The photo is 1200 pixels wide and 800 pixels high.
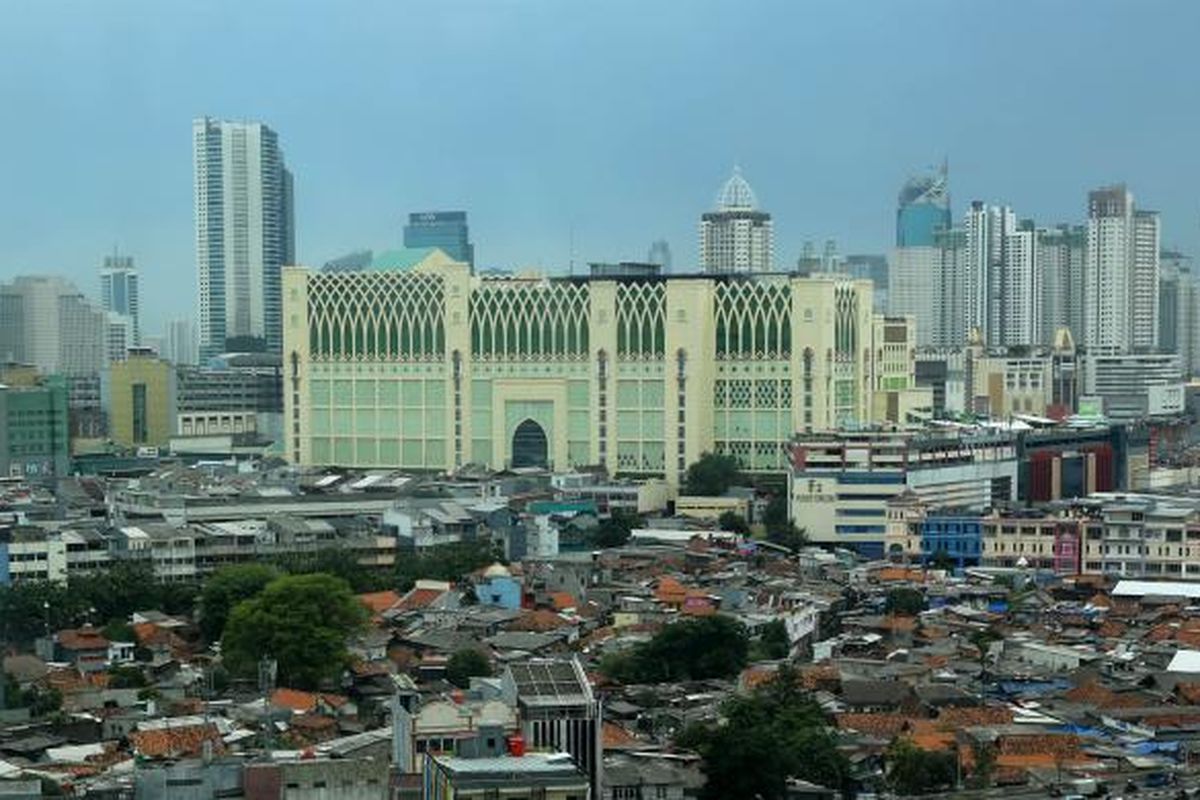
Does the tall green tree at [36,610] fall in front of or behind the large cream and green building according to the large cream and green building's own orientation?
in front

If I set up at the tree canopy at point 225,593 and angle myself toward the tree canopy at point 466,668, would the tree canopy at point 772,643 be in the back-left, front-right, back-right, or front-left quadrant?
front-left

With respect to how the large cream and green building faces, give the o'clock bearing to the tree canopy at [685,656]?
The tree canopy is roughly at 12 o'clock from the large cream and green building.

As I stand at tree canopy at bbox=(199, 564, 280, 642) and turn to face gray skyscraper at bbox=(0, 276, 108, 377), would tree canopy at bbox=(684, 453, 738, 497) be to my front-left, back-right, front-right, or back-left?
front-right

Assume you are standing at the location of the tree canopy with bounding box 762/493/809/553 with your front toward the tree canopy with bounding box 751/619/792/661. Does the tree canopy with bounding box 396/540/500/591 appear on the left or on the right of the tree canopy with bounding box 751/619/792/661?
right

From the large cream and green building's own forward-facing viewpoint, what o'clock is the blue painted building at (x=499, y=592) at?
The blue painted building is roughly at 12 o'clock from the large cream and green building.

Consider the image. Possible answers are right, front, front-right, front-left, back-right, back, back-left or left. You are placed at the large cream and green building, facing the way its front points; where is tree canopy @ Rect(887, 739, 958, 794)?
front

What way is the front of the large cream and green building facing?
toward the camera

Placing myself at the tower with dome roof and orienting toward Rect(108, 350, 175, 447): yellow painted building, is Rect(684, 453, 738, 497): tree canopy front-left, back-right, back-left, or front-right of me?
front-left

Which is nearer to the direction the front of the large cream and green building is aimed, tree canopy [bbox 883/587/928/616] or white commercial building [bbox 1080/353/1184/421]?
the tree canopy

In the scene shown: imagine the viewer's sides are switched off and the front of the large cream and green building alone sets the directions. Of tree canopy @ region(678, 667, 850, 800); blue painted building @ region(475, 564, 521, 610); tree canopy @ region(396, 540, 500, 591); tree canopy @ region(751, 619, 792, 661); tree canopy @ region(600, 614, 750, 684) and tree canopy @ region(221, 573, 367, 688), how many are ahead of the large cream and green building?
6

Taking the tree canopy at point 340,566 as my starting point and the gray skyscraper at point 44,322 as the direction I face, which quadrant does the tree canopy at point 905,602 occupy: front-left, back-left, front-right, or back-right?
back-right

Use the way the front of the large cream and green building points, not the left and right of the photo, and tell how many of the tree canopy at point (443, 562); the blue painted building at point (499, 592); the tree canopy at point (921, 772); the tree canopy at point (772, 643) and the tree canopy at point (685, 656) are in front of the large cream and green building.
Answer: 5

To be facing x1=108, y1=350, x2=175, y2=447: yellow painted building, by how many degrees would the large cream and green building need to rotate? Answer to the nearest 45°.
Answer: approximately 135° to its right

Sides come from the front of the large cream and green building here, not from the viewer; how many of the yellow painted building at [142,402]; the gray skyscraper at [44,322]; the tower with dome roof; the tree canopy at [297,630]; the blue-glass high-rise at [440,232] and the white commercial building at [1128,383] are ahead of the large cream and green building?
1

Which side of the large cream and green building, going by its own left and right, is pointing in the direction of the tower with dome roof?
back

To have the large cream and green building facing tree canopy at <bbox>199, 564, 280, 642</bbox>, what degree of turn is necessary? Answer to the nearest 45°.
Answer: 0° — it already faces it

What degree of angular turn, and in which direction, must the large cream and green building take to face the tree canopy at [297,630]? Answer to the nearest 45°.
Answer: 0° — it already faces it
